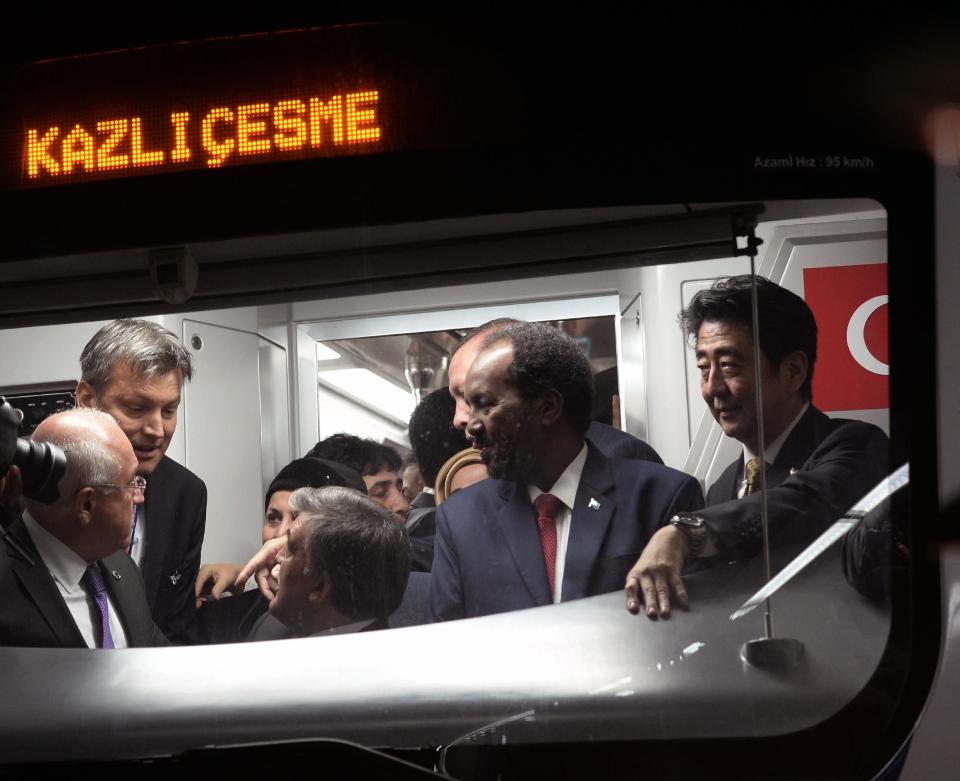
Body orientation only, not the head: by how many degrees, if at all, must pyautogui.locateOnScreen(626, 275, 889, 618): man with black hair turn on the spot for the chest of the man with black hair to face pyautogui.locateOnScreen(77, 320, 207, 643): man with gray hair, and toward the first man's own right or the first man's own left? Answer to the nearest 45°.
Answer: approximately 45° to the first man's own right

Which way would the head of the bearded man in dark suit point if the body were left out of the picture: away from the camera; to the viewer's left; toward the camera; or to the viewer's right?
to the viewer's left

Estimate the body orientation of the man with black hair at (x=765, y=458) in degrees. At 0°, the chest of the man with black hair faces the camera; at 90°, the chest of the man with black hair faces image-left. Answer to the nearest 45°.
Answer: approximately 45°

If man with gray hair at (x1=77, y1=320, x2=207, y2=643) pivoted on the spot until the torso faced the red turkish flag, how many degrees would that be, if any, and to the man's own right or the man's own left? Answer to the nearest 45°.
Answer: approximately 45° to the man's own left

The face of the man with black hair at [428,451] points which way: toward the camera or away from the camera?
away from the camera

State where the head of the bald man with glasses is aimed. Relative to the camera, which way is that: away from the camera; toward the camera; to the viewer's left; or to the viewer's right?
to the viewer's right

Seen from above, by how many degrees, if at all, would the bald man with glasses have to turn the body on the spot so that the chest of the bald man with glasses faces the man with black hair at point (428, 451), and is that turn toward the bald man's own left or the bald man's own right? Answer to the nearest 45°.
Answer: approximately 90° to the bald man's own left

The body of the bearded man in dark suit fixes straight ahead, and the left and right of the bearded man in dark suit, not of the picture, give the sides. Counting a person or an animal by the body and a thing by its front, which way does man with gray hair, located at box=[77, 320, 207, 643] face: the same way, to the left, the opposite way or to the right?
to the left
